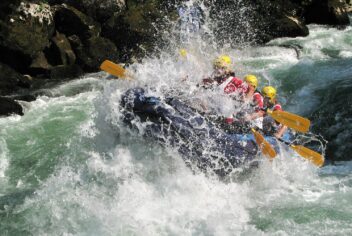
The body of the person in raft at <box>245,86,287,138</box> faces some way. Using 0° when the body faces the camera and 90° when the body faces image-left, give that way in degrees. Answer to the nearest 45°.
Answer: approximately 45°

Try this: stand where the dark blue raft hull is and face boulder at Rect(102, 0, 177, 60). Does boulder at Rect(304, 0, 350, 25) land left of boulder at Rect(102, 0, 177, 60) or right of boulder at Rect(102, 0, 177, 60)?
right

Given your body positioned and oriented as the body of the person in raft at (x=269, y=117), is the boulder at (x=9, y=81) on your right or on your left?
on your right

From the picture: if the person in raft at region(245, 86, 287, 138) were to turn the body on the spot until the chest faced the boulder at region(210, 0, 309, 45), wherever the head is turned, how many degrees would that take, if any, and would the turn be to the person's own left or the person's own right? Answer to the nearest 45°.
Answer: approximately 135° to the person's own right

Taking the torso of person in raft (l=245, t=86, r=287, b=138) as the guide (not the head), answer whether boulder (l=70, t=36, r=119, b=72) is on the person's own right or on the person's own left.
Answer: on the person's own right

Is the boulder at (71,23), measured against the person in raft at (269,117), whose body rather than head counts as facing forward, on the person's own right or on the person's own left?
on the person's own right

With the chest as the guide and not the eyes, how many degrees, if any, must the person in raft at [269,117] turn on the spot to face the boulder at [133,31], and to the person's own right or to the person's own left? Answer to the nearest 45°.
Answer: approximately 90° to the person's own right

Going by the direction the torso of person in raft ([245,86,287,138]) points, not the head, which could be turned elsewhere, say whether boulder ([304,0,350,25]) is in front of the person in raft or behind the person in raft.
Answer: behind
